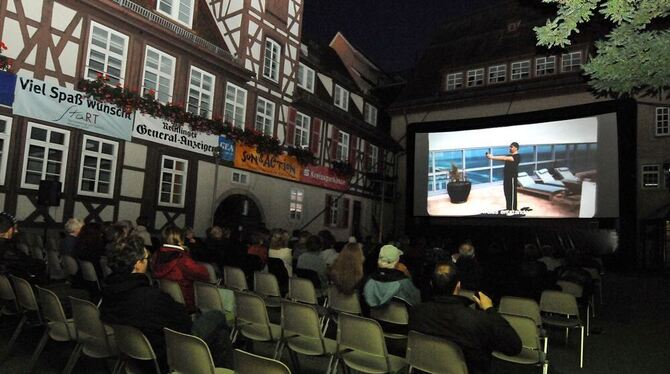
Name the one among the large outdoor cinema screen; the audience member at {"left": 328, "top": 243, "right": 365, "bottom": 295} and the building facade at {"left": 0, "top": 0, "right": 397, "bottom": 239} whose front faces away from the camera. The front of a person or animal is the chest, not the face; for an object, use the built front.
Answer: the audience member

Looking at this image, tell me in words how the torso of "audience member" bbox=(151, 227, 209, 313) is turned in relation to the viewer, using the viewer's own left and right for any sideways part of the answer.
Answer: facing away from the viewer and to the right of the viewer

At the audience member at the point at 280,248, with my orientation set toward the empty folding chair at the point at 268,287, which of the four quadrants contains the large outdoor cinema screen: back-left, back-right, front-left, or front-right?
back-left

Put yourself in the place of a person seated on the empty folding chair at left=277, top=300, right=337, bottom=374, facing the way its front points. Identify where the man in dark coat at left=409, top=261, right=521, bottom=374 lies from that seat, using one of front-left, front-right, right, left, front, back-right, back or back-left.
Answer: right

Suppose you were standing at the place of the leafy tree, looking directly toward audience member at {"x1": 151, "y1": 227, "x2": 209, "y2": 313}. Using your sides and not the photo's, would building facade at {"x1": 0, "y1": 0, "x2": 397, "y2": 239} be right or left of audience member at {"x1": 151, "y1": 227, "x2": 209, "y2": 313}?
right

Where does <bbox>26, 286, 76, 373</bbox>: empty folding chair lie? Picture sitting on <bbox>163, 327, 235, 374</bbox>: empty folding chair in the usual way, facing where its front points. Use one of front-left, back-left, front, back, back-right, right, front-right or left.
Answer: left

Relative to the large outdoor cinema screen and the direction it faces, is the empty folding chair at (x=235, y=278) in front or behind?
in front

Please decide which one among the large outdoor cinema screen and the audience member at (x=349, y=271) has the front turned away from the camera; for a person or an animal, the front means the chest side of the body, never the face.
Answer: the audience member

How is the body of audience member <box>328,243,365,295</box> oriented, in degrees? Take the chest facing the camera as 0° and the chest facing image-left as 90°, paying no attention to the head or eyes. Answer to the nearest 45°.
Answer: approximately 180°

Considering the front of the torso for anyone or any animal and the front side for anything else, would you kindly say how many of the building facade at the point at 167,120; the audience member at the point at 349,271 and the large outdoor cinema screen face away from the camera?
1

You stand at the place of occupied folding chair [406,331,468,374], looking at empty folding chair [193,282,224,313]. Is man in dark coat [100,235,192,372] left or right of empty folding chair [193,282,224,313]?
left

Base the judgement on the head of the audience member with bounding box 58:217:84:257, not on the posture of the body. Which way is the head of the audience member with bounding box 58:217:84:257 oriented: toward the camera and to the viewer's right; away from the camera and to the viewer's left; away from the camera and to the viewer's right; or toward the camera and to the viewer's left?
away from the camera and to the viewer's right
